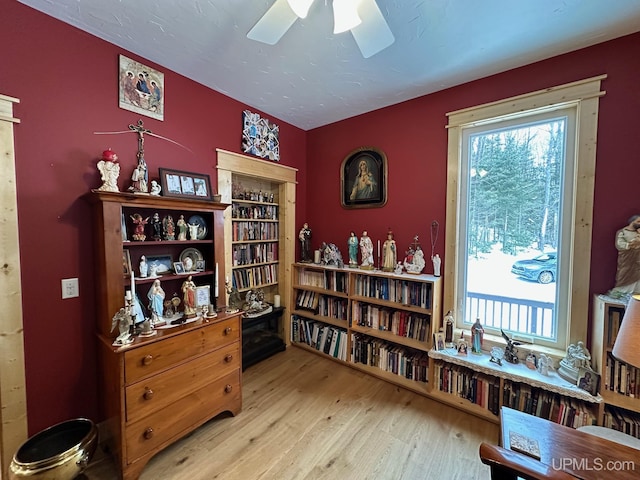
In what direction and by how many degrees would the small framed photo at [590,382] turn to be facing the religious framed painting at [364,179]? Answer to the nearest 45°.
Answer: approximately 45° to its right

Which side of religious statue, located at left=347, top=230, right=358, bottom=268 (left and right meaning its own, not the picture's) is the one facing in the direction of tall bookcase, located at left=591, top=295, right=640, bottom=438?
left

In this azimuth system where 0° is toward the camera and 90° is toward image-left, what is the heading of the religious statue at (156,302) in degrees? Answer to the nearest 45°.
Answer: approximately 315°

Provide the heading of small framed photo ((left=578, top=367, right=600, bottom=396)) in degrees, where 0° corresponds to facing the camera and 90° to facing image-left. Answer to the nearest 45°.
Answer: approximately 45°

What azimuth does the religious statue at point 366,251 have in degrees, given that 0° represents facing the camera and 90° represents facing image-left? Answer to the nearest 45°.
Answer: approximately 45°
